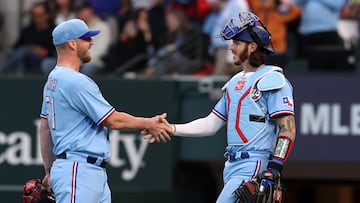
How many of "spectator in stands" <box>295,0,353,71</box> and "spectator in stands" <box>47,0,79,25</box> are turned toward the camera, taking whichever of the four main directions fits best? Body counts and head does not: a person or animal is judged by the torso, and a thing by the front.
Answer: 2

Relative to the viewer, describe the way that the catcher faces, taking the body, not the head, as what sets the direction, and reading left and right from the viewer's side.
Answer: facing the viewer and to the left of the viewer

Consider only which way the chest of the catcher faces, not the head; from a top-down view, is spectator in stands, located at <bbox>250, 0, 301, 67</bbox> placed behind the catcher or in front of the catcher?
behind

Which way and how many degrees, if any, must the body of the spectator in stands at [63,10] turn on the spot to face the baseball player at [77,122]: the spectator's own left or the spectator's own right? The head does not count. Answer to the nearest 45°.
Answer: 0° — they already face them

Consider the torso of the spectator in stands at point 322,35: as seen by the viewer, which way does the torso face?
toward the camera

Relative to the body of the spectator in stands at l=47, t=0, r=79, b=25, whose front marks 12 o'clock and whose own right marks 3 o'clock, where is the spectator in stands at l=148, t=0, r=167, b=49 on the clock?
the spectator in stands at l=148, t=0, r=167, b=49 is roughly at 10 o'clock from the spectator in stands at l=47, t=0, r=79, b=25.

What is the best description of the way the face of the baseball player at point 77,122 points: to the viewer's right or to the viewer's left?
to the viewer's right

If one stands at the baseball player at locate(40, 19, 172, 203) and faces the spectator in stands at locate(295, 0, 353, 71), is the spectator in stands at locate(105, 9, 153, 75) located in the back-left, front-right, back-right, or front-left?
front-left

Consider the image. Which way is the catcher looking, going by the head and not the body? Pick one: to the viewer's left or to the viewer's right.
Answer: to the viewer's left
